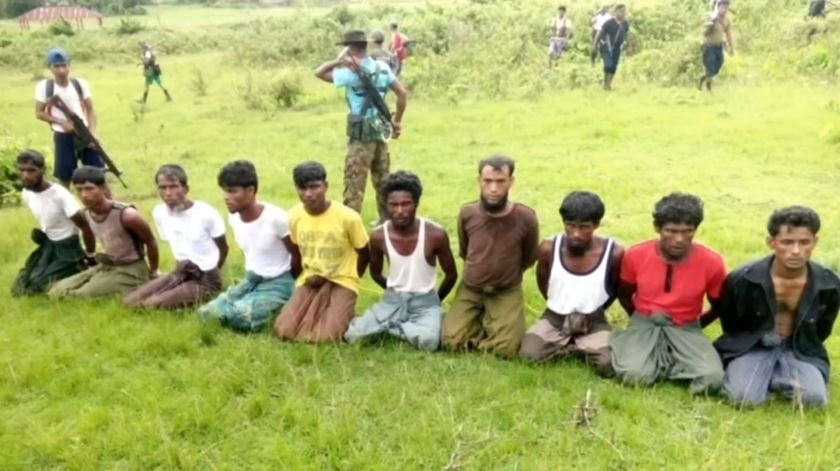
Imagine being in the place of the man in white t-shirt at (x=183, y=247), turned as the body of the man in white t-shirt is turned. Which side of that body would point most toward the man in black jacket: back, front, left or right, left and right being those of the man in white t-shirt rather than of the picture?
left

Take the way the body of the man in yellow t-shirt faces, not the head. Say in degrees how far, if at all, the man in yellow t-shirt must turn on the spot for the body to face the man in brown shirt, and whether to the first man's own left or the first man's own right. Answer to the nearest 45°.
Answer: approximately 135° to the first man's own left

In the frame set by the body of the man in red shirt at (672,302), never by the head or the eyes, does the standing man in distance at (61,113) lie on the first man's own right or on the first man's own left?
on the first man's own right

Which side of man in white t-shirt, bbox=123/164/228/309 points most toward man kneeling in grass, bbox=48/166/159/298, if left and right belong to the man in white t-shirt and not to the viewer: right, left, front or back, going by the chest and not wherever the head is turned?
right

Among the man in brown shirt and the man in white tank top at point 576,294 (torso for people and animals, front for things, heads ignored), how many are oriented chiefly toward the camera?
2

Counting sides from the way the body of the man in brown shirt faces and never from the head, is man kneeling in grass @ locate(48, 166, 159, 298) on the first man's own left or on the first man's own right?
on the first man's own right

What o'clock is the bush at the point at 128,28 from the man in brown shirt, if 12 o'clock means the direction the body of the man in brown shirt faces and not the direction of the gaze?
The bush is roughly at 5 o'clock from the man in brown shirt.

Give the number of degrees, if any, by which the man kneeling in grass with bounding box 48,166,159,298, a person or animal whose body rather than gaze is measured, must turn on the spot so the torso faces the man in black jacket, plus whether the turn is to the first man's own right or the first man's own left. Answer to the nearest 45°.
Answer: approximately 90° to the first man's own left

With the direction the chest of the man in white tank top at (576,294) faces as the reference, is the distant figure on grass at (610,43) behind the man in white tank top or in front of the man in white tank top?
behind

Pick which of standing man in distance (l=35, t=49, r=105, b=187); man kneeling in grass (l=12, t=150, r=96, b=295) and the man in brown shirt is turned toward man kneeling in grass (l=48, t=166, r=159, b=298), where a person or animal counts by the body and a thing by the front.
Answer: the standing man in distance

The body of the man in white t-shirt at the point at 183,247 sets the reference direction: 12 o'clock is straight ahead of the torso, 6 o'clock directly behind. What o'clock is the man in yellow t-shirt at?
The man in yellow t-shirt is roughly at 9 o'clock from the man in white t-shirt.

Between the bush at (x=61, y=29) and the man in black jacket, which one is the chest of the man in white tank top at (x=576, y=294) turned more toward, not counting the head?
the man in black jacket

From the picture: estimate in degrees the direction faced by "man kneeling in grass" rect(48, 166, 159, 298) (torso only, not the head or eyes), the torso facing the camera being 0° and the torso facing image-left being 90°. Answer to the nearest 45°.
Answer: approximately 45°

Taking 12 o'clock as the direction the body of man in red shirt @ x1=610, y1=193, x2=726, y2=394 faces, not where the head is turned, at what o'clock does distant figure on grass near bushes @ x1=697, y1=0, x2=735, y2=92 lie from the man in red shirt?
The distant figure on grass near bushes is roughly at 6 o'clock from the man in red shirt.

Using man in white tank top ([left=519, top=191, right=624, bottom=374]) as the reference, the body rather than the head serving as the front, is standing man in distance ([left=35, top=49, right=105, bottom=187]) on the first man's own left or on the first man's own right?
on the first man's own right
